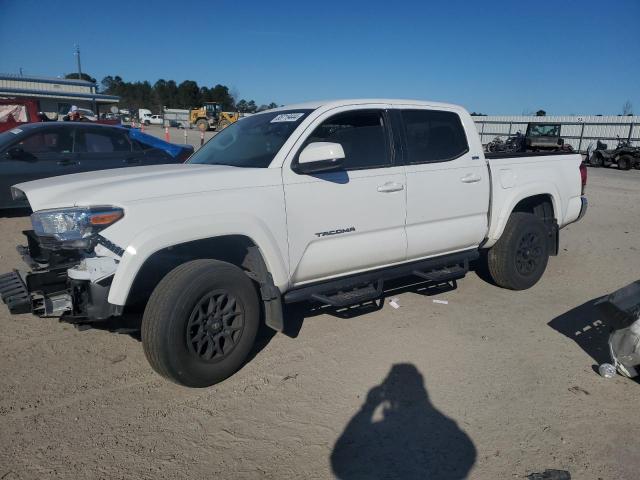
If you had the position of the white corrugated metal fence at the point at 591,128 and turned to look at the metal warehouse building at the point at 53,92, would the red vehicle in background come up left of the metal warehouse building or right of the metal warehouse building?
left

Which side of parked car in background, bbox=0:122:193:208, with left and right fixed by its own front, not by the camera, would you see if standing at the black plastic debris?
left

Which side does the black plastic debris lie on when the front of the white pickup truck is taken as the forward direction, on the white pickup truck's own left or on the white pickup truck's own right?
on the white pickup truck's own left

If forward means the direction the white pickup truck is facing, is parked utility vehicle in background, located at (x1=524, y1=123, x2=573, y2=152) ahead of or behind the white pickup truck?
behind

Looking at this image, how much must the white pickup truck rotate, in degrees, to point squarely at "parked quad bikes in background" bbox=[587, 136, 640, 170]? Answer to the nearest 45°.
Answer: approximately 180°

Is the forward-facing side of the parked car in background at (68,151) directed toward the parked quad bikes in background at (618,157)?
no

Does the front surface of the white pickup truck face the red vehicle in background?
no

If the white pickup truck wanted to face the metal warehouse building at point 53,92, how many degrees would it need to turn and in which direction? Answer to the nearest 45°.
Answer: approximately 90° to its right

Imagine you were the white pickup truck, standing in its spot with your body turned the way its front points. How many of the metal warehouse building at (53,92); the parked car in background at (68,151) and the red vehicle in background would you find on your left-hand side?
0

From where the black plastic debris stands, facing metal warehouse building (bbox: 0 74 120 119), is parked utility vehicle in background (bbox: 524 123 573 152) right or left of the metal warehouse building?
right

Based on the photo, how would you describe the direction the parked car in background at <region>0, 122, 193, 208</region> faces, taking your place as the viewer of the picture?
facing to the left of the viewer

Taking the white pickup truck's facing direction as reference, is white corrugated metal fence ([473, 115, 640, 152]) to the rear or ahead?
to the rear

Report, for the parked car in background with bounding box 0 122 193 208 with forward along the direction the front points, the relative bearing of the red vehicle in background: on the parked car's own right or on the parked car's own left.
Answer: on the parked car's own right

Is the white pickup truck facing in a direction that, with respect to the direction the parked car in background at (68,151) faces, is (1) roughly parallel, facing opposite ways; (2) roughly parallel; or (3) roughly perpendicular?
roughly parallel

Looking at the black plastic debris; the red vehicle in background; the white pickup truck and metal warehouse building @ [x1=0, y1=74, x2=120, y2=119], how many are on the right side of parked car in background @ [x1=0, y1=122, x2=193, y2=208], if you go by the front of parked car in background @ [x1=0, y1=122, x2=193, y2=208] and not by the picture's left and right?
2

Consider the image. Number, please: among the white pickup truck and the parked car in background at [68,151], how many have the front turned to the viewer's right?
0

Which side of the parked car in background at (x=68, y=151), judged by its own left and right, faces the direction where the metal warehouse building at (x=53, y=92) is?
right
